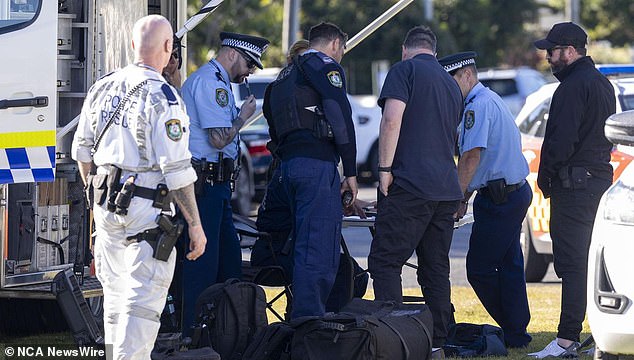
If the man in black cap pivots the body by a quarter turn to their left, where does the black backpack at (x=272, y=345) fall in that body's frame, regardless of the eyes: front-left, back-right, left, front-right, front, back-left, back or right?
front-right

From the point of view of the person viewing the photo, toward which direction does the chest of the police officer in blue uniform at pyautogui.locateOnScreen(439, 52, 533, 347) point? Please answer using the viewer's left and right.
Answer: facing to the left of the viewer

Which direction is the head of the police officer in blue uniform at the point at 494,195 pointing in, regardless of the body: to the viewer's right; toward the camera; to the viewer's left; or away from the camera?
to the viewer's left

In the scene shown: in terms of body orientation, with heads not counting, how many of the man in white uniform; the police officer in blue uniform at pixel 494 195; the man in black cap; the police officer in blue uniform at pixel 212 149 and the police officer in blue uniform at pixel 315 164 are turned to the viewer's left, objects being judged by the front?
2

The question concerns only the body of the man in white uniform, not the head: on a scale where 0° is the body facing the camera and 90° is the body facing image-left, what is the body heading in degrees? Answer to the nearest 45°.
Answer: approximately 225°

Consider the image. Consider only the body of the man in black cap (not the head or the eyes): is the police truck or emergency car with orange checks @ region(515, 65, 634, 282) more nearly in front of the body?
the police truck

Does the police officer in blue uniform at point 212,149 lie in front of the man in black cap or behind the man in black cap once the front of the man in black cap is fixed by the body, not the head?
in front

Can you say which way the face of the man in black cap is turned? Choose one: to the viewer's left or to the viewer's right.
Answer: to the viewer's left

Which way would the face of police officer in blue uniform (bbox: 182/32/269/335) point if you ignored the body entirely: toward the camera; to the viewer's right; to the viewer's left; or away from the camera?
to the viewer's right

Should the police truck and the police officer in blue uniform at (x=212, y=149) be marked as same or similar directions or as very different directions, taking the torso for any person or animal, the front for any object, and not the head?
very different directions

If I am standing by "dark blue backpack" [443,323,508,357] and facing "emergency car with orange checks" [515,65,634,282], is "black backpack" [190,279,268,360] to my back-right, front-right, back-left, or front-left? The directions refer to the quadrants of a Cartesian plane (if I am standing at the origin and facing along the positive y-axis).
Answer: back-left

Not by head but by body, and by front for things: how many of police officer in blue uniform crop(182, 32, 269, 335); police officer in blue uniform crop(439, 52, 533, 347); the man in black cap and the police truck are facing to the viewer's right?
1

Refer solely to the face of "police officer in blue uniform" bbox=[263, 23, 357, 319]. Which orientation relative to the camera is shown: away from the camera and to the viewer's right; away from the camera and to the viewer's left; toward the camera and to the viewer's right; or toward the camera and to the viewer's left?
away from the camera and to the viewer's right

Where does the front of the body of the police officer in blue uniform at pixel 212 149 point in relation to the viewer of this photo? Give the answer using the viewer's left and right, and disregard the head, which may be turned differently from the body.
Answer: facing to the right of the viewer

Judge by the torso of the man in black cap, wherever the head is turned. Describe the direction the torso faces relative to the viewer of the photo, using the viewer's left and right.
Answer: facing to the left of the viewer

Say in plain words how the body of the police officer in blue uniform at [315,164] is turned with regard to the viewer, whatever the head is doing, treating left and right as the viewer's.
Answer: facing away from the viewer and to the right of the viewer
